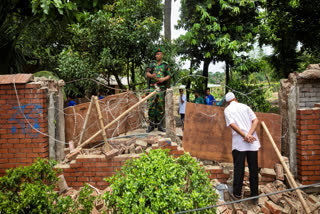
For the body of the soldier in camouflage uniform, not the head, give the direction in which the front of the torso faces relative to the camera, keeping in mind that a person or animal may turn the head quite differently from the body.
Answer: toward the camera

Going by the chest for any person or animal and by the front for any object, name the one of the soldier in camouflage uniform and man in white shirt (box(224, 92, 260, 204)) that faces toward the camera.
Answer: the soldier in camouflage uniform

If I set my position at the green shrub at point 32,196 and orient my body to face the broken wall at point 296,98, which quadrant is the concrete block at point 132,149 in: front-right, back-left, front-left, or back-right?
front-left

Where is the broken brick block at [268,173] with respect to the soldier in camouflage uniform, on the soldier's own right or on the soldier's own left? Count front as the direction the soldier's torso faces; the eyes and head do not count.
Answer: on the soldier's own left

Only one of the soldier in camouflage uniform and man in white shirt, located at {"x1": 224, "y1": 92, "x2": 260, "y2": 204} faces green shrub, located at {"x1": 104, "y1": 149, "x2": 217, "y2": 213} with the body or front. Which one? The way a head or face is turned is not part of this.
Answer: the soldier in camouflage uniform

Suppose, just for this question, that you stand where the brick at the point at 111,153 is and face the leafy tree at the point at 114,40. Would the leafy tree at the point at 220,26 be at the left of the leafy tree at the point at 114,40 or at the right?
right

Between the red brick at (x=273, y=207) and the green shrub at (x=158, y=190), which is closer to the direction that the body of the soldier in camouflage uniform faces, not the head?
the green shrub

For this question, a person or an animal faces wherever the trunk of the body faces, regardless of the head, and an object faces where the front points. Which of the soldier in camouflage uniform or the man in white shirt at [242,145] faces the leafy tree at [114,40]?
the man in white shirt

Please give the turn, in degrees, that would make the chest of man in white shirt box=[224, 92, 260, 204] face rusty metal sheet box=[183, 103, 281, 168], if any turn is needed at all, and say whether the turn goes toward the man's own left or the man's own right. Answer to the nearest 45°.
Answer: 0° — they already face it

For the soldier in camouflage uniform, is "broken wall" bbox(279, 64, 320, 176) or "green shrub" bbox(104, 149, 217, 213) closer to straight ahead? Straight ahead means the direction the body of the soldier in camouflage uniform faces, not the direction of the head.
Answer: the green shrub

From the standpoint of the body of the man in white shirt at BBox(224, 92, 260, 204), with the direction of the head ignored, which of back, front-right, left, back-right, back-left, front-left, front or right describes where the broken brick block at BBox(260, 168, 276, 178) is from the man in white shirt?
right

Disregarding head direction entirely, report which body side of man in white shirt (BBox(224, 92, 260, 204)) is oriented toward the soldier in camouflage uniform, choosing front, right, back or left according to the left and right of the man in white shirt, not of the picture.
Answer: front

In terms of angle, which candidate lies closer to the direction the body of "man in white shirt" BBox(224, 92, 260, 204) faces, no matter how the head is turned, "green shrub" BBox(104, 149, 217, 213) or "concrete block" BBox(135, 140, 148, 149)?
the concrete block

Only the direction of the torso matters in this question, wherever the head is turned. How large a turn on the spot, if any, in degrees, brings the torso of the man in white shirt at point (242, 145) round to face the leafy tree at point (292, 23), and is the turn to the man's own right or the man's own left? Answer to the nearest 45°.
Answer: approximately 45° to the man's own right

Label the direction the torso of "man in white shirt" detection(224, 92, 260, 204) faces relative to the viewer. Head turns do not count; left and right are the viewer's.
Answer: facing away from the viewer and to the left of the viewer
